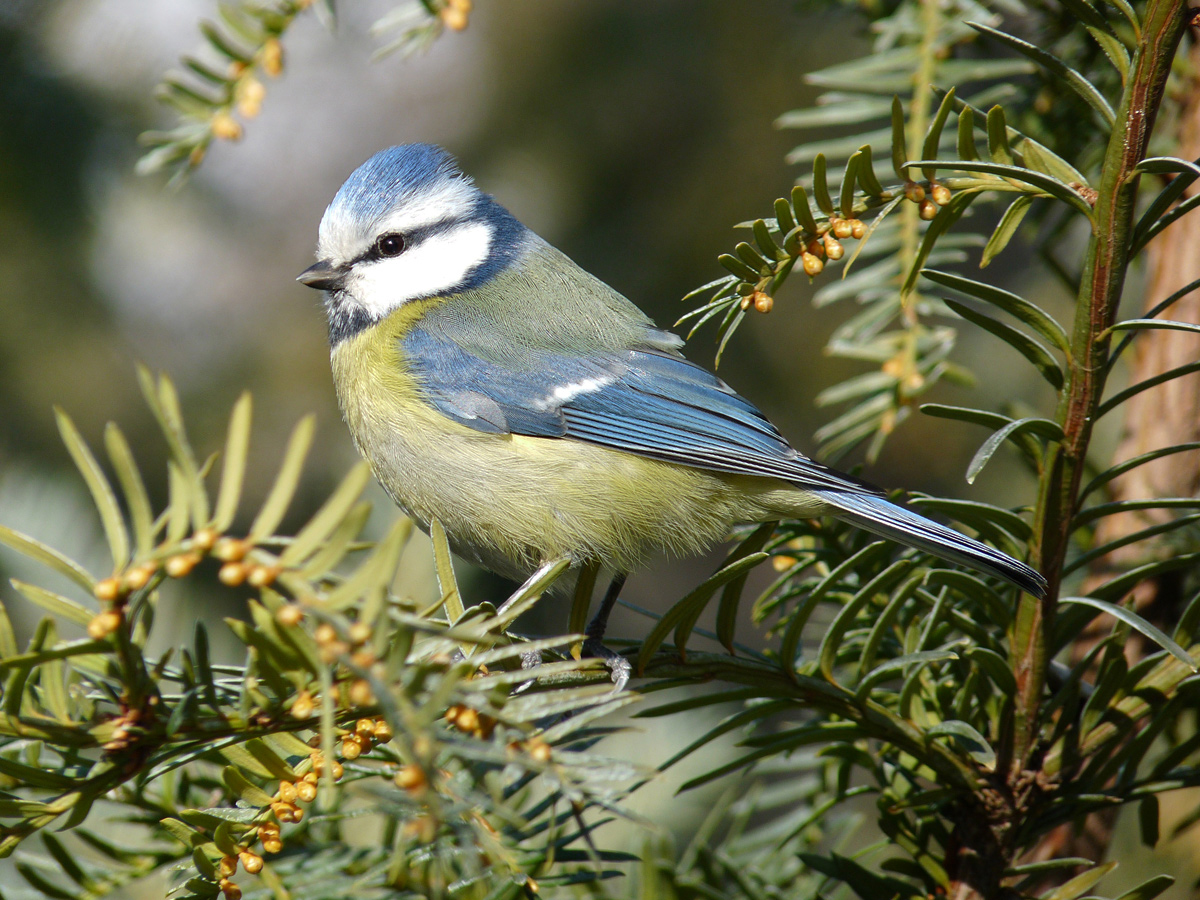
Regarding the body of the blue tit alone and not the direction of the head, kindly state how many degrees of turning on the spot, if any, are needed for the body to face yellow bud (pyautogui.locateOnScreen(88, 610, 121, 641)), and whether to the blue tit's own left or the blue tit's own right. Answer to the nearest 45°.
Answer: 0° — it already faces it

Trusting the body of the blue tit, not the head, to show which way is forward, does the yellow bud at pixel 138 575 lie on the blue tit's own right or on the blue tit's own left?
on the blue tit's own left

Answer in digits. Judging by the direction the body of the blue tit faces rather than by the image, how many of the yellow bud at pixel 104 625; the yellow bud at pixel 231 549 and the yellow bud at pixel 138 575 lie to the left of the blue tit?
3

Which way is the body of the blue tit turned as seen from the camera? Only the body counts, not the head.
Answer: to the viewer's left

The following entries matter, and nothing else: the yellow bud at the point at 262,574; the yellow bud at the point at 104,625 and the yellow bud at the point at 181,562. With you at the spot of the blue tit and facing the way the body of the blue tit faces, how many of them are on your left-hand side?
3
